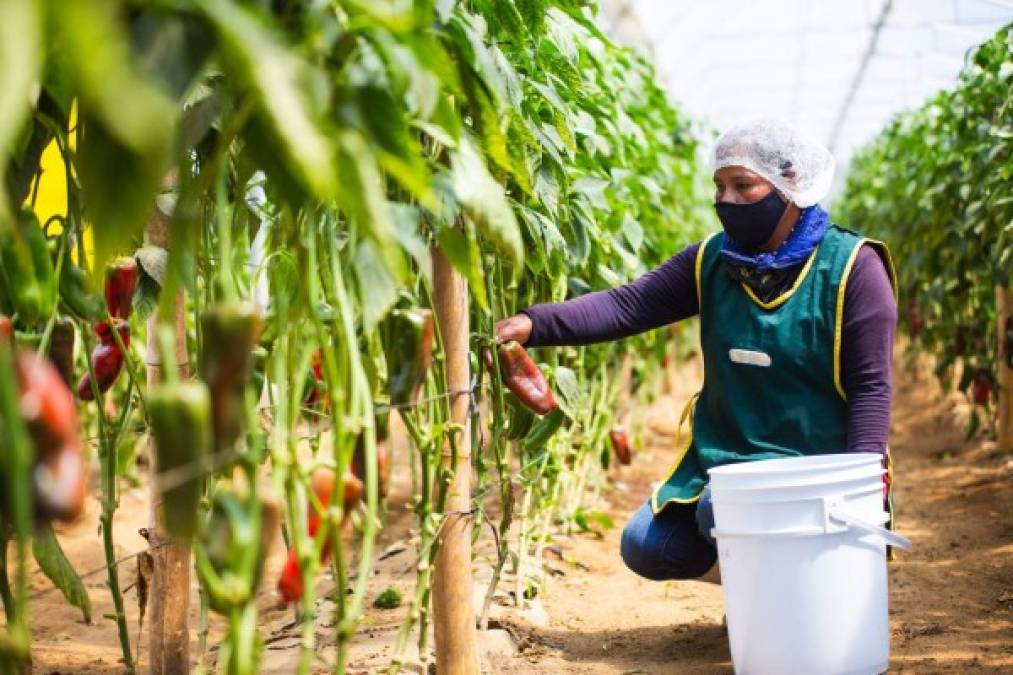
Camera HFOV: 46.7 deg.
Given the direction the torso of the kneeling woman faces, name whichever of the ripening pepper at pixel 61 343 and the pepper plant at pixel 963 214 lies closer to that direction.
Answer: the ripening pepper

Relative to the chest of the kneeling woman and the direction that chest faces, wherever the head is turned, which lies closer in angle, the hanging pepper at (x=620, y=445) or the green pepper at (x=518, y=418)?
the green pepper

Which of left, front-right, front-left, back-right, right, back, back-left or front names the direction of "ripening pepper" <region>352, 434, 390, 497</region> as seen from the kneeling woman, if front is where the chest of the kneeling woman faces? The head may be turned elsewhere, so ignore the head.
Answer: front

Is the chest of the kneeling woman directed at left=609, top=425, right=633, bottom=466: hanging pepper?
no

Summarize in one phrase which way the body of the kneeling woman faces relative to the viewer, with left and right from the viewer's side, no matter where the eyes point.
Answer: facing the viewer and to the left of the viewer

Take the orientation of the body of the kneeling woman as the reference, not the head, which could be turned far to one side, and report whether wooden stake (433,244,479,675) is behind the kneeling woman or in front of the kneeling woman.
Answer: in front

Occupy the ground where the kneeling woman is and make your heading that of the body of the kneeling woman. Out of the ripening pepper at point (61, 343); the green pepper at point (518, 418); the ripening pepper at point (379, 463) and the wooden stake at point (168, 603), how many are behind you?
0

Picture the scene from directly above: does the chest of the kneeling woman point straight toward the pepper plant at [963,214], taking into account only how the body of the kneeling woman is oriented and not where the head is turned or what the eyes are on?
no

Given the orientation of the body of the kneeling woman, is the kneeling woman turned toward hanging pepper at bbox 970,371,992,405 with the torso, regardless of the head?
no

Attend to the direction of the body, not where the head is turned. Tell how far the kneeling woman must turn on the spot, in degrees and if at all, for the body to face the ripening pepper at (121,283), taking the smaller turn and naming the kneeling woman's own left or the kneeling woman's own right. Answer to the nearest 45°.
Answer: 0° — they already face it
